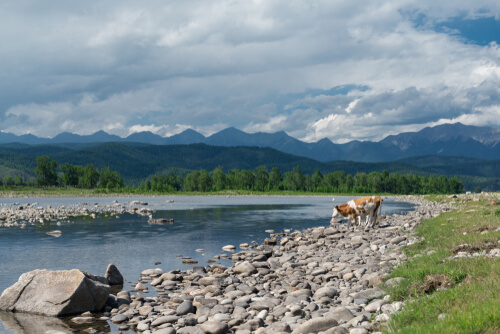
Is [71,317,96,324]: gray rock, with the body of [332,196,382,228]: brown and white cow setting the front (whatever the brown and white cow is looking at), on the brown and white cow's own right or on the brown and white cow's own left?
on the brown and white cow's own left

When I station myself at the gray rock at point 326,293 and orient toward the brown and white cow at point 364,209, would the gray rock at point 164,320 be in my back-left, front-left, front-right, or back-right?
back-left

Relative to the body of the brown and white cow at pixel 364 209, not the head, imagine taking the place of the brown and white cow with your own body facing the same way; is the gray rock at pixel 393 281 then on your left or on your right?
on your left

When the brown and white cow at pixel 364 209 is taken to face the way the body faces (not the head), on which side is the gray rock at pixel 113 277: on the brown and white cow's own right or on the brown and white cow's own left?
on the brown and white cow's own left

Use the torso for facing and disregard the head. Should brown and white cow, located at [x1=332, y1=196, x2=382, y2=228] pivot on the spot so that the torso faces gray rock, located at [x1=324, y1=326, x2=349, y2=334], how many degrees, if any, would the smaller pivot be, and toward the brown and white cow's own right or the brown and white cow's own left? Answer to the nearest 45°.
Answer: approximately 90° to the brown and white cow's own left

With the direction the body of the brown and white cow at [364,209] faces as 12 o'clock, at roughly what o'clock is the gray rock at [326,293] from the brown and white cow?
The gray rock is roughly at 9 o'clock from the brown and white cow.

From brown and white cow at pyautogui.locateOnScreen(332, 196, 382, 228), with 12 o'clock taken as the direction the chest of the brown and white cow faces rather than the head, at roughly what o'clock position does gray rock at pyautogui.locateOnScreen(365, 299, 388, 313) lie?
The gray rock is roughly at 9 o'clock from the brown and white cow.

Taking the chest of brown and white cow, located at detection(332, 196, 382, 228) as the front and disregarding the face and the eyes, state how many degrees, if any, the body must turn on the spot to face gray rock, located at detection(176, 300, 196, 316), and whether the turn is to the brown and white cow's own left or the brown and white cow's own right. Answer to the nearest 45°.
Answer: approximately 90° to the brown and white cow's own left

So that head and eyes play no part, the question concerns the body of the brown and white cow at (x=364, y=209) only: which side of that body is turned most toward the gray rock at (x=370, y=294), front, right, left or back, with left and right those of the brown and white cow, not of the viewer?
left

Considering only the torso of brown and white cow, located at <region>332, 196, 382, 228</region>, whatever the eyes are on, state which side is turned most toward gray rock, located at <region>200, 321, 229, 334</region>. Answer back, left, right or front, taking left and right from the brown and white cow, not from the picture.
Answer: left

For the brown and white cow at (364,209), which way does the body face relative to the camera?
to the viewer's left

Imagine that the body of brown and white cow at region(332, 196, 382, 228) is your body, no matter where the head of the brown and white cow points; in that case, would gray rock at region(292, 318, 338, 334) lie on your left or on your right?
on your left

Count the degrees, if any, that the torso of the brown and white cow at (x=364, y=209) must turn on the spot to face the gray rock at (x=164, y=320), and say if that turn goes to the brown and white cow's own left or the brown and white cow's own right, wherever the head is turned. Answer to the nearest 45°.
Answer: approximately 90° to the brown and white cow's own left
